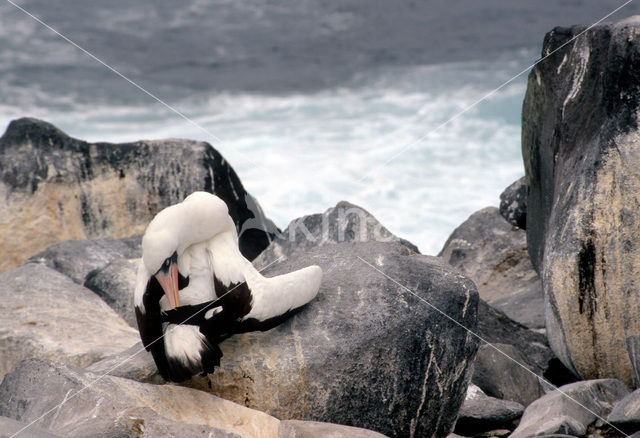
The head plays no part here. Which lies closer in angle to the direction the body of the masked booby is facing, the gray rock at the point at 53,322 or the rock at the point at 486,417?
the gray rock

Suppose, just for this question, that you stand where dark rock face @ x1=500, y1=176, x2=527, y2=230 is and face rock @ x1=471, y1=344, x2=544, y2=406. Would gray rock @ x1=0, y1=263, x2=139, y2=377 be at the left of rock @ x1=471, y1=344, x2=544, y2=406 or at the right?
right

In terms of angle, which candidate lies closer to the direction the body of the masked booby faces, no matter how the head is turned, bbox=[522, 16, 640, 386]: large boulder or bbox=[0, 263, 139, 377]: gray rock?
the gray rock
